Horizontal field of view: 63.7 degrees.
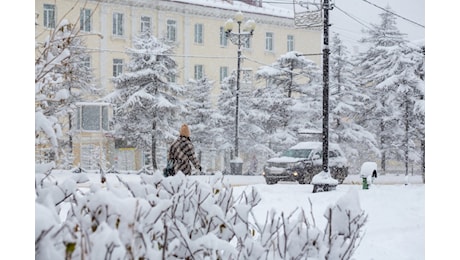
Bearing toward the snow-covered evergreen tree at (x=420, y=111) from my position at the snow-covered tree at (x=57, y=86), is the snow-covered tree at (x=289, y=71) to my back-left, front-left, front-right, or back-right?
front-left

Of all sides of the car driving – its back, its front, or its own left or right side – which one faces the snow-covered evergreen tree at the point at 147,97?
right

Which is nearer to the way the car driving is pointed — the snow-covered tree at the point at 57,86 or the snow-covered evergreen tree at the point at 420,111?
the snow-covered tree

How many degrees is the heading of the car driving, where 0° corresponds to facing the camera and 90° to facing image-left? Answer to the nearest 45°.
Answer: approximately 45°

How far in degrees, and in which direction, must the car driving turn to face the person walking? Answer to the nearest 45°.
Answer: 0° — it already faces them

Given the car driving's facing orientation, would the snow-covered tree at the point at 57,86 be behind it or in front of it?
in front
